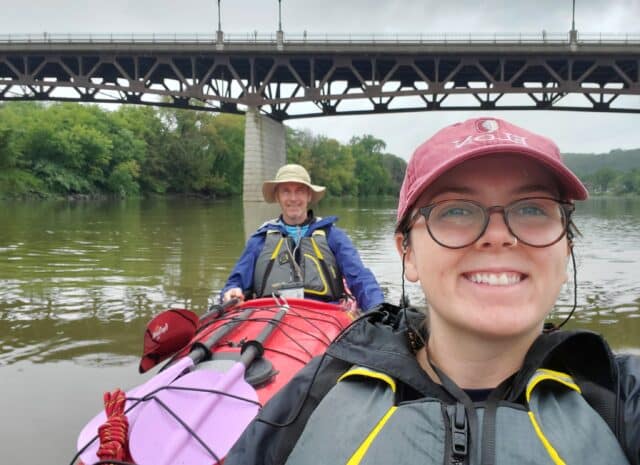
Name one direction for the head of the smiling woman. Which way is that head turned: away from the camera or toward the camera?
toward the camera

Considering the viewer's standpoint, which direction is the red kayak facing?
facing the viewer and to the left of the viewer

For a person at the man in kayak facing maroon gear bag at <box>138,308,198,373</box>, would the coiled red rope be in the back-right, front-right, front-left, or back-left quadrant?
front-left

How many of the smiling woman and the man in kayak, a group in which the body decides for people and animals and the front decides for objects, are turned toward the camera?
2

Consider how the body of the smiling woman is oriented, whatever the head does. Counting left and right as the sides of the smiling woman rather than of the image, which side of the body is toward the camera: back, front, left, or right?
front

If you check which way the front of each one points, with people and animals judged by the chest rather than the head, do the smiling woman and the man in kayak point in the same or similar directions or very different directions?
same or similar directions

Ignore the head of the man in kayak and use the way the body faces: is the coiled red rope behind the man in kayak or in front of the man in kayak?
in front

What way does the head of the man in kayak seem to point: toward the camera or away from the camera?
toward the camera

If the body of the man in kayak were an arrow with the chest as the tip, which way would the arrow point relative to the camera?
toward the camera

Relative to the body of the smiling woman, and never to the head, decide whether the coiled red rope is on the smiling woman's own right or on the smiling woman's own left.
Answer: on the smiling woman's own right

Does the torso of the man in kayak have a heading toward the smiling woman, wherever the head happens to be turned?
yes

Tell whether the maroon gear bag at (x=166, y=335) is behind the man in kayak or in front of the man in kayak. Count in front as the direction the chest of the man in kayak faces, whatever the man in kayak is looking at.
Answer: in front
